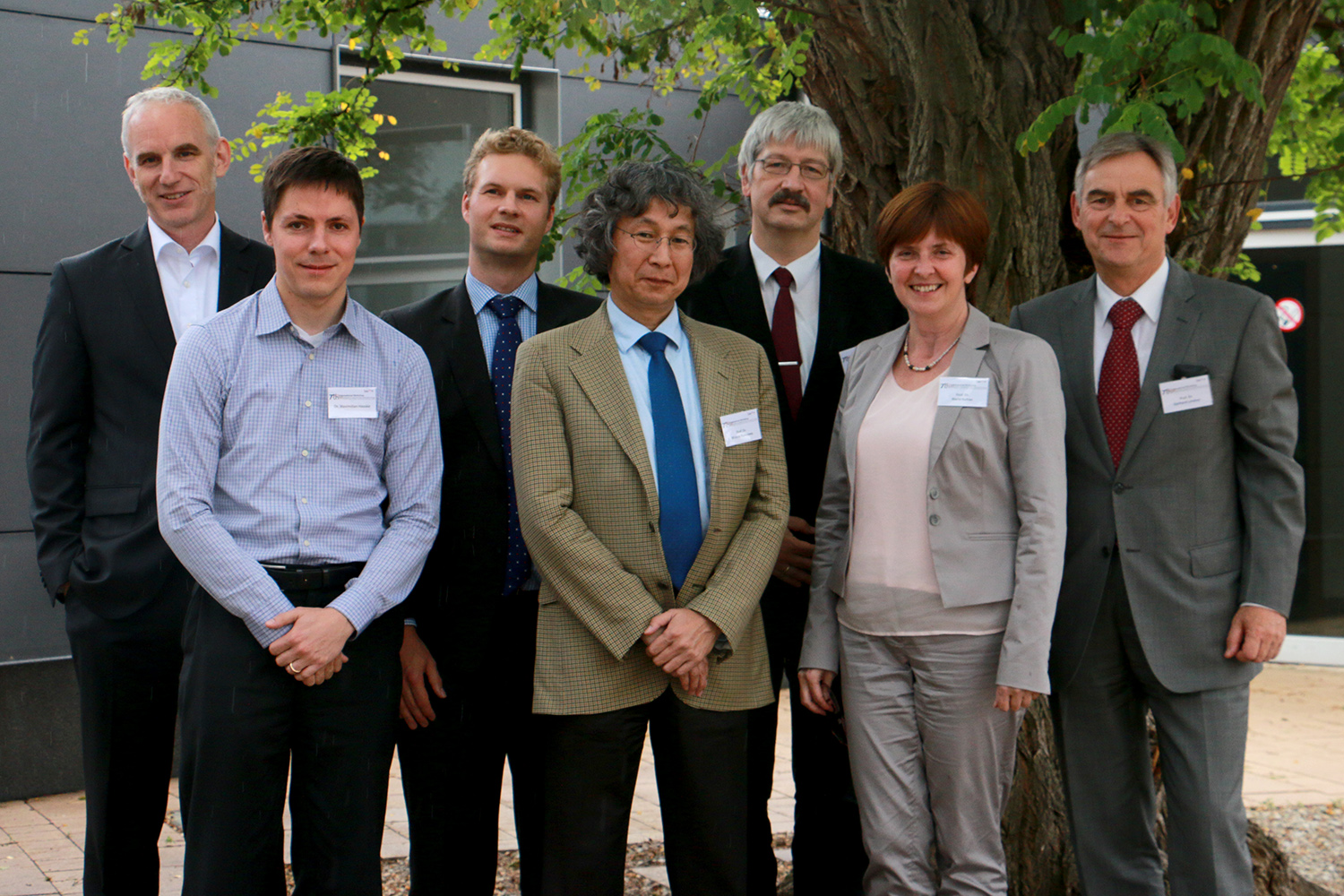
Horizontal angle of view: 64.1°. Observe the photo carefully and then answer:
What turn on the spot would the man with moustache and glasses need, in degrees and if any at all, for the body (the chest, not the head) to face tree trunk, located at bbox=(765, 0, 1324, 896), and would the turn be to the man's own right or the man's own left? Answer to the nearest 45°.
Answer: approximately 135° to the man's own left

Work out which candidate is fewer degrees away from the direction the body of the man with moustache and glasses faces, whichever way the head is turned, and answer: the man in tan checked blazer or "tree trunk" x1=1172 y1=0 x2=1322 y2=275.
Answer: the man in tan checked blazer

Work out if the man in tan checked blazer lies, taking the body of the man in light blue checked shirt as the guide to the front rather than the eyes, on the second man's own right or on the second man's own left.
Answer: on the second man's own left

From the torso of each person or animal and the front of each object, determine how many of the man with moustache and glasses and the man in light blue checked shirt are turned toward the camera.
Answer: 2

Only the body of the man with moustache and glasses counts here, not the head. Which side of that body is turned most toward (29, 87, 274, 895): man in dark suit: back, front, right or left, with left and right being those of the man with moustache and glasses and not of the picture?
right

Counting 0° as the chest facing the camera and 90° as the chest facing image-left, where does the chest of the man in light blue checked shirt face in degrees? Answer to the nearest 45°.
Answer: approximately 0°

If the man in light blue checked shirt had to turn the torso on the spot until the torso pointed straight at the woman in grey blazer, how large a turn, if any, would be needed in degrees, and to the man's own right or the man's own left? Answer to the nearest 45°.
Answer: approximately 90° to the man's own left

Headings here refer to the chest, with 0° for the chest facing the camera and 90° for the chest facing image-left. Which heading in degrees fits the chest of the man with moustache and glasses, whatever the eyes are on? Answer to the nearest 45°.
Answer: approximately 0°

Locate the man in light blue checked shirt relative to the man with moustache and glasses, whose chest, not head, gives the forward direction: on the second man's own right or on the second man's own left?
on the second man's own right
